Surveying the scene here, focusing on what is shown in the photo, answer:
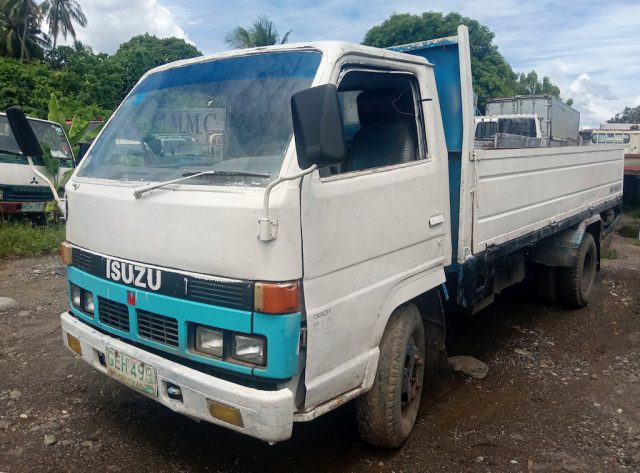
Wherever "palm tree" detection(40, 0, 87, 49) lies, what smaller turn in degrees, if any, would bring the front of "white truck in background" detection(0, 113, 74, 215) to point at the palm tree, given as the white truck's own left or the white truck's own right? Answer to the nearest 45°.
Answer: approximately 180°

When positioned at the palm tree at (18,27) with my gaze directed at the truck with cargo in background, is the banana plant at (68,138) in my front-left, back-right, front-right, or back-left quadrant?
front-right

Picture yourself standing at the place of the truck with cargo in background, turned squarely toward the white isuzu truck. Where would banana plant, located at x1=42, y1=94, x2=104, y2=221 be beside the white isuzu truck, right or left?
right

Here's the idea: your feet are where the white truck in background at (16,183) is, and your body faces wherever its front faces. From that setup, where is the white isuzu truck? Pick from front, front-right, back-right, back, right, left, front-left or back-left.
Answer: front

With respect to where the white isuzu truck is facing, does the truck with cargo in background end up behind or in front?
behind

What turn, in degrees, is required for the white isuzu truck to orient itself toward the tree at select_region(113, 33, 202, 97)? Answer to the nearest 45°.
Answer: approximately 135° to its right

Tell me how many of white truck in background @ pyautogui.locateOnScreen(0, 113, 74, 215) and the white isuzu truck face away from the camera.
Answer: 0

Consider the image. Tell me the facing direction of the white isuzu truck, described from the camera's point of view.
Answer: facing the viewer and to the left of the viewer

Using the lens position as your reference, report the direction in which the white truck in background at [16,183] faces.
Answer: facing the viewer

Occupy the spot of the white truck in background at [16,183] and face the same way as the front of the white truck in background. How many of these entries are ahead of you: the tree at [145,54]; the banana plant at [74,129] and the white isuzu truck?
1

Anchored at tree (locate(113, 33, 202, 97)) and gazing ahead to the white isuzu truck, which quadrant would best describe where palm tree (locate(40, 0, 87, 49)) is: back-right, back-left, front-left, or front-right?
back-right

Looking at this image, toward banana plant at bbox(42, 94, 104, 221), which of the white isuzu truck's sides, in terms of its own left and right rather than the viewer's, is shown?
right
